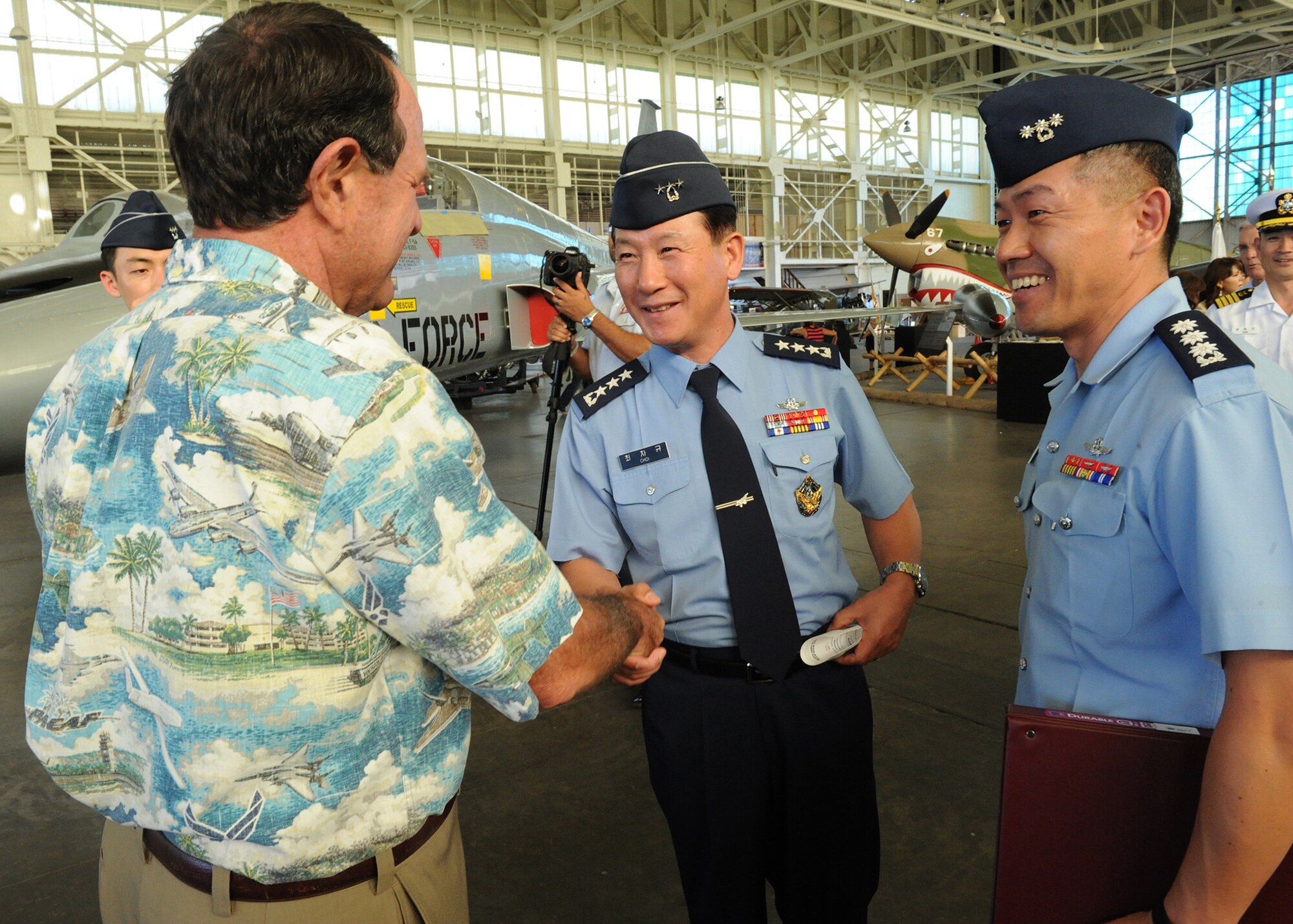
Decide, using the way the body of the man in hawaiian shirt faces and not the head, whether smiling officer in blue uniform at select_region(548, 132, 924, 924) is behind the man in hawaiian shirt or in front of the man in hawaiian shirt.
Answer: in front

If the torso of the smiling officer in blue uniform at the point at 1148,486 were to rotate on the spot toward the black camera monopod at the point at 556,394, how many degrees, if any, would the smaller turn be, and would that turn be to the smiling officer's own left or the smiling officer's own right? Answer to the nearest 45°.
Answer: approximately 90° to the smiling officer's own right

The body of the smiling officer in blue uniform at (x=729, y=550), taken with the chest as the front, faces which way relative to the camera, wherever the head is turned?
toward the camera

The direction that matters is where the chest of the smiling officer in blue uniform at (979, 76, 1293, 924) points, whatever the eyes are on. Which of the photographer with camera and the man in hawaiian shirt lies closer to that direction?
the man in hawaiian shirt

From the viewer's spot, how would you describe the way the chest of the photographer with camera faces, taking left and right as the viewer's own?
facing the viewer and to the left of the viewer

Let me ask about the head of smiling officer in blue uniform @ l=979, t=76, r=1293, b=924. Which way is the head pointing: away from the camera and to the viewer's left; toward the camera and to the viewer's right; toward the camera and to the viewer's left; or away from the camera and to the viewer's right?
toward the camera and to the viewer's left

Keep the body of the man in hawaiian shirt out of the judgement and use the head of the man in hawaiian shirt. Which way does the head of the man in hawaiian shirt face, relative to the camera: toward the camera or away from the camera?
away from the camera

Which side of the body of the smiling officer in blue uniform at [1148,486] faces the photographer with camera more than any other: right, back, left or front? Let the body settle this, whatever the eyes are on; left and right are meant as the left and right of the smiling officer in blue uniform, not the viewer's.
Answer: right

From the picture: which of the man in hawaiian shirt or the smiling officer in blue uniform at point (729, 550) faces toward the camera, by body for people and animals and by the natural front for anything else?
the smiling officer in blue uniform

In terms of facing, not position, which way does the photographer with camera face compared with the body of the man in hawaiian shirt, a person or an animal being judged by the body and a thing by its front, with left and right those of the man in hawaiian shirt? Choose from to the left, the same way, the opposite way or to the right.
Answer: the opposite way

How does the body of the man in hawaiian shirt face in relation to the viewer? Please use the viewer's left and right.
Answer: facing away from the viewer and to the right of the viewer

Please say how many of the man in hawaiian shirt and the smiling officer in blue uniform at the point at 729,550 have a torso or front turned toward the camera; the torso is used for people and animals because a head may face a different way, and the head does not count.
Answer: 1

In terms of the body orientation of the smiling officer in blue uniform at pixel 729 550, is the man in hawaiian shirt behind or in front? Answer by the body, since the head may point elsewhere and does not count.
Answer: in front

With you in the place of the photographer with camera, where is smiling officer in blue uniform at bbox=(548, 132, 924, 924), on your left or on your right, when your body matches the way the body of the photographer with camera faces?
on your left

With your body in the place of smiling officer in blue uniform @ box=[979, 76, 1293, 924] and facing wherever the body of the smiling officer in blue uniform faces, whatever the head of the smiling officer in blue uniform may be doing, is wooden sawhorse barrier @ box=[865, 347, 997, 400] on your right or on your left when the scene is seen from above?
on your right

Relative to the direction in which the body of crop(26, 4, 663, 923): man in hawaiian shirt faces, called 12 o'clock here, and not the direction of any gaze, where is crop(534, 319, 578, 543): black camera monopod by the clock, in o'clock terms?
The black camera monopod is roughly at 11 o'clock from the man in hawaiian shirt.
